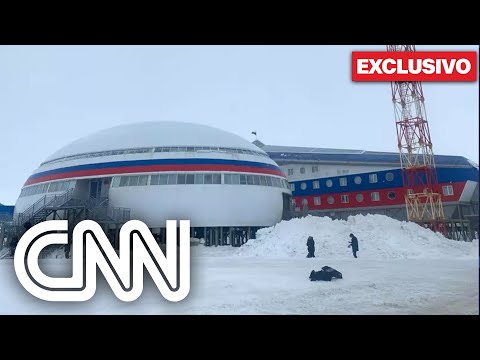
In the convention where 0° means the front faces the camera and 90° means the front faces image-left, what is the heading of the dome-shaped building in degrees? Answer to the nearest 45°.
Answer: approximately 45°

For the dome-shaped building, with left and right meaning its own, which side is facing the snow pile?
left
